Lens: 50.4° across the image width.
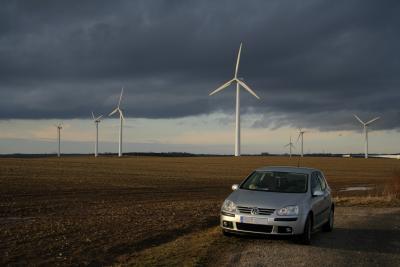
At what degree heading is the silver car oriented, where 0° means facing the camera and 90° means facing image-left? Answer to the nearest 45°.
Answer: approximately 45°
